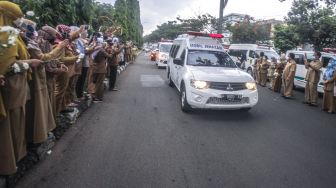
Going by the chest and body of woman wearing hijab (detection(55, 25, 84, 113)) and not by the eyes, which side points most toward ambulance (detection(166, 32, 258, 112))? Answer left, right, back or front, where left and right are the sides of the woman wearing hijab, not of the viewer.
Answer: front

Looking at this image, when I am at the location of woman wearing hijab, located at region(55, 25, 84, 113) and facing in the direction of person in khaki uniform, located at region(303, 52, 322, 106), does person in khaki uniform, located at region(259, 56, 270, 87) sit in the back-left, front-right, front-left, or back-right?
front-left

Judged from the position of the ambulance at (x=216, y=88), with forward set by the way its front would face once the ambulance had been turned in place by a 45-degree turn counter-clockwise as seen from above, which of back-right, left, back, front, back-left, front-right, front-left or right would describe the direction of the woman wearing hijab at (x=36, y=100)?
back-right

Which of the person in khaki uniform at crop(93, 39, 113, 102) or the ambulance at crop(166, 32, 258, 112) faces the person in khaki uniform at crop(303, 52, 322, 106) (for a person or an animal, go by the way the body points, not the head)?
the person in khaki uniform at crop(93, 39, 113, 102)

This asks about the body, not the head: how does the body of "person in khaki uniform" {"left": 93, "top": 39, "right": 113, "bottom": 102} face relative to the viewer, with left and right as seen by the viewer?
facing to the right of the viewer

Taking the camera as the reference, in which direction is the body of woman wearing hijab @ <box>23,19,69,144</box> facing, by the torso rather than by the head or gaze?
to the viewer's right

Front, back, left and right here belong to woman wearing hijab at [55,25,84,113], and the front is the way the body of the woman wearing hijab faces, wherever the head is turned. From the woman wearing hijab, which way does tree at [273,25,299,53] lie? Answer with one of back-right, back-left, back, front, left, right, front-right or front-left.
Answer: front-left

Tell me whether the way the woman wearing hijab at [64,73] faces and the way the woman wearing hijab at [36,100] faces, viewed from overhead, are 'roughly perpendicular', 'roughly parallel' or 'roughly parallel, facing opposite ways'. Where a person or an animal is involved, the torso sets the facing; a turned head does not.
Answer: roughly parallel

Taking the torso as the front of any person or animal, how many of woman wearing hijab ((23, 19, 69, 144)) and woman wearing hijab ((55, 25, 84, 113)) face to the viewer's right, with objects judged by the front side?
2

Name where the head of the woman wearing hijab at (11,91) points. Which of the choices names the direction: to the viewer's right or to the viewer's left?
to the viewer's right

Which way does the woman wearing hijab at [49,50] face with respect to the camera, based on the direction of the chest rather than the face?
to the viewer's right

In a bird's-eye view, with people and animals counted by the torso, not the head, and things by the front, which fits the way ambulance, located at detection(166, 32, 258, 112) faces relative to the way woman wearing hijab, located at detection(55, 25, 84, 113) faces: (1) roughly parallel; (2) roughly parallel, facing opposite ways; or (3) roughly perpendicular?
roughly perpendicular

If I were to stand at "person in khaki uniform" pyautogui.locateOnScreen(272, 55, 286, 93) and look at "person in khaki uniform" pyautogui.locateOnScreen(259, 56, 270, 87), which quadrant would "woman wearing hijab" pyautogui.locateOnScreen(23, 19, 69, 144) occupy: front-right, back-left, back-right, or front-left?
back-left

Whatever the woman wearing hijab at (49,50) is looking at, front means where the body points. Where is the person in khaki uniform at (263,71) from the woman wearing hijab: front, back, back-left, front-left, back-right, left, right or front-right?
front-left

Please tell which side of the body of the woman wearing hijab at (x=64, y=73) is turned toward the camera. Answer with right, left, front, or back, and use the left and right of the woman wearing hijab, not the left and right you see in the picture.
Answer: right

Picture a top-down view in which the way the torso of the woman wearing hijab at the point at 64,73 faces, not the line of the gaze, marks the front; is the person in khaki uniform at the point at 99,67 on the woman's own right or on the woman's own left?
on the woman's own left

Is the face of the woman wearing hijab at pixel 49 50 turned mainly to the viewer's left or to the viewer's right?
to the viewer's right
